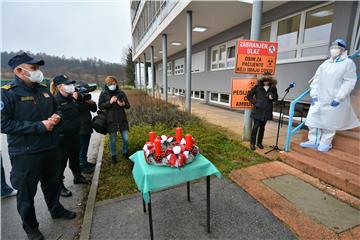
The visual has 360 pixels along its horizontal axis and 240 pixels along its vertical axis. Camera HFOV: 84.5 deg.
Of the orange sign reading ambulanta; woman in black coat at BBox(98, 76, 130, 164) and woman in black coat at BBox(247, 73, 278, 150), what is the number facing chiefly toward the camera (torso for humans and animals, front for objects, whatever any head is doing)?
3

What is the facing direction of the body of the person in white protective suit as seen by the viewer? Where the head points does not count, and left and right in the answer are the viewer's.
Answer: facing the viewer and to the left of the viewer

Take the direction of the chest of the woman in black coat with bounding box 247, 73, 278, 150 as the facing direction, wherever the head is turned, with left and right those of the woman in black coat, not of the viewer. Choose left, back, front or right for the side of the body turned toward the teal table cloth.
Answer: front

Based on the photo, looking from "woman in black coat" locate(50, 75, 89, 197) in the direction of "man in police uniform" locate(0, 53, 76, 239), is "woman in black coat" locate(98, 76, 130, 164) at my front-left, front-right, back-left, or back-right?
back-left

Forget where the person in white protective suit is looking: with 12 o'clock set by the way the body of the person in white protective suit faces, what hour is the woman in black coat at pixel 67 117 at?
The woman in black coat is roughly at 12 o'clock from the person in white protective suit.

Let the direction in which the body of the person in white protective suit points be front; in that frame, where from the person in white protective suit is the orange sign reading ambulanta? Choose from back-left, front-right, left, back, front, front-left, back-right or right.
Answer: front-right

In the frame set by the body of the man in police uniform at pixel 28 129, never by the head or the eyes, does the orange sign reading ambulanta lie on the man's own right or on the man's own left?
on the man's own left

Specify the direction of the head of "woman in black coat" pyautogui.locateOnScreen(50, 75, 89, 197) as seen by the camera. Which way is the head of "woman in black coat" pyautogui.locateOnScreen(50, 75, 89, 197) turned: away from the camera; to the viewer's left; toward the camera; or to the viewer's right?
to the viewer's right

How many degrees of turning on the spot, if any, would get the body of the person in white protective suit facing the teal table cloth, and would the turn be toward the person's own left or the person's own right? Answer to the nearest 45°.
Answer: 0° — they already face it

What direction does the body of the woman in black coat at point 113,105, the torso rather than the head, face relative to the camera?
toward the camera

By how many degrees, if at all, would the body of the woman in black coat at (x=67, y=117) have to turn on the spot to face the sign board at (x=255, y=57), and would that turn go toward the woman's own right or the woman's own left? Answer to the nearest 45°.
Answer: approximately 45° to the woman's own left

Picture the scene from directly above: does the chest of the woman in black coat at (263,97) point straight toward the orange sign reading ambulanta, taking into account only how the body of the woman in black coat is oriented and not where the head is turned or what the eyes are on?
no

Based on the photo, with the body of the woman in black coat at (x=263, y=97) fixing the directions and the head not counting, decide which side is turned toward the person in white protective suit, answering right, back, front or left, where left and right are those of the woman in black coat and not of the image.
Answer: left

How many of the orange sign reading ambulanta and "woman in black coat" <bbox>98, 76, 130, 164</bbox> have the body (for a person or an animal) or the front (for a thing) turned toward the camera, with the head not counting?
2
